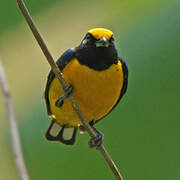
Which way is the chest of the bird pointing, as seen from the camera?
toward the camera
